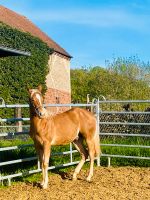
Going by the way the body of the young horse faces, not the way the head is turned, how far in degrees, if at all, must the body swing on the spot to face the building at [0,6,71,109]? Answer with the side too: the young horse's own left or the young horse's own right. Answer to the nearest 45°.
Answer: approximately 135° to the young horse's own right

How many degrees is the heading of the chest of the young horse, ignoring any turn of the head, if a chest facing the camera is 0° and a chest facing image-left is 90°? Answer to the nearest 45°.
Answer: approximately 45°
